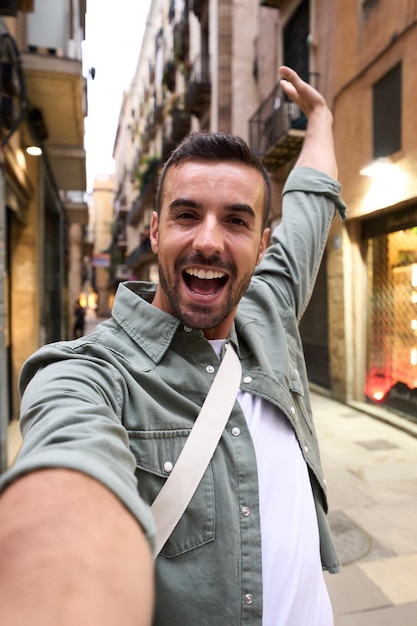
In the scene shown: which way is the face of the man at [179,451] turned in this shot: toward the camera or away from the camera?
toward the camera

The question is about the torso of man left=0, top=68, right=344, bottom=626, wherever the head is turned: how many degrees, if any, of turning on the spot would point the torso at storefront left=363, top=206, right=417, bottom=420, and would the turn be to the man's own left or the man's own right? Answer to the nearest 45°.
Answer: approximately 90° to the man's own left

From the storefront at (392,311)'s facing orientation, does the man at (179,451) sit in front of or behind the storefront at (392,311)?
in front

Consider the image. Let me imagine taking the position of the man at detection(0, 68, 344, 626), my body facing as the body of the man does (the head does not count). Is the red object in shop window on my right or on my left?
on my left

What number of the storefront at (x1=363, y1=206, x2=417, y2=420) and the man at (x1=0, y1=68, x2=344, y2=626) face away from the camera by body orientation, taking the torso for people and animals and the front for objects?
0

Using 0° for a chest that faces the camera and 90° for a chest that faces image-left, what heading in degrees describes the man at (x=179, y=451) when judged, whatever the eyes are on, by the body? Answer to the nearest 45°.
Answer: approximately 315°
